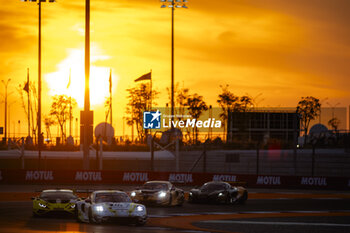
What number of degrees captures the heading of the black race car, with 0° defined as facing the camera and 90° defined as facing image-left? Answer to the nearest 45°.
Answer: approximately 45°

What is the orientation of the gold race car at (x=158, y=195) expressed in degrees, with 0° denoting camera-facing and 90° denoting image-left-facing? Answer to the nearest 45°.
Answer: approximately 45°
